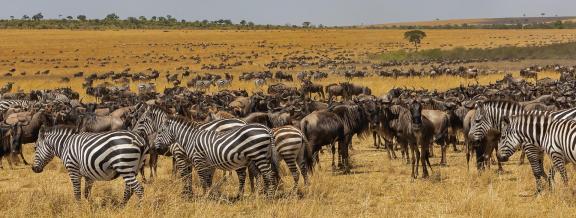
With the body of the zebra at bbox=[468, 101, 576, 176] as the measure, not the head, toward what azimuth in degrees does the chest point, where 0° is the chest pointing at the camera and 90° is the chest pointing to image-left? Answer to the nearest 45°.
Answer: approximately 90°

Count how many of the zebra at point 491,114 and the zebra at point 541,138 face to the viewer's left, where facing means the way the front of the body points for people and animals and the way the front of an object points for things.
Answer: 2

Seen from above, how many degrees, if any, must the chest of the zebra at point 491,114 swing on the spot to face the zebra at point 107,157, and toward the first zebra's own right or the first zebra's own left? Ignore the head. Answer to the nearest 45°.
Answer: approximately 45° to the first zebra's own left

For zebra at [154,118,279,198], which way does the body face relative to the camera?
to the viewer's left

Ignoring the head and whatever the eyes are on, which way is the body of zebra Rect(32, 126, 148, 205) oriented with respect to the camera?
to the viewer's left

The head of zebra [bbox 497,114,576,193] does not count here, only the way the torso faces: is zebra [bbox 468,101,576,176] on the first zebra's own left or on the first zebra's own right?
on the first zebra's own right

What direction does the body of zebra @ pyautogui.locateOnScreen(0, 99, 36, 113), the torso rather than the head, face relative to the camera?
to the viewer's right

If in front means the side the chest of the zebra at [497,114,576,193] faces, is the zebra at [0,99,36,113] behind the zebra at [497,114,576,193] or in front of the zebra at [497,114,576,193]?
in front

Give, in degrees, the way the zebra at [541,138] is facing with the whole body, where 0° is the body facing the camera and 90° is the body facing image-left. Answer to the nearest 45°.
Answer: approximately 90°

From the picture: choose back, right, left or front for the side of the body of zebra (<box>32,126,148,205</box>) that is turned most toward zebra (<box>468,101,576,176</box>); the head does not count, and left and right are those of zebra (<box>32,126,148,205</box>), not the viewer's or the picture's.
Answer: back
